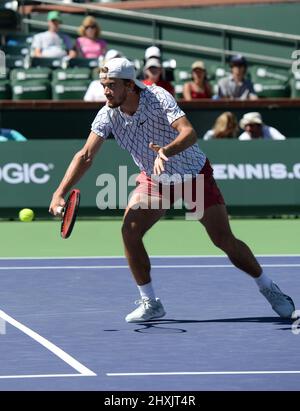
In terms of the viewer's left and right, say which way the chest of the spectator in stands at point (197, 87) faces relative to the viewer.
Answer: facing the viewer

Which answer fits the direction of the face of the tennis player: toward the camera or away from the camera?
toward the camera

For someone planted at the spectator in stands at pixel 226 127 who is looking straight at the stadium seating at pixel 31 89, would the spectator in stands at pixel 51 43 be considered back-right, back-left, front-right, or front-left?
front-right

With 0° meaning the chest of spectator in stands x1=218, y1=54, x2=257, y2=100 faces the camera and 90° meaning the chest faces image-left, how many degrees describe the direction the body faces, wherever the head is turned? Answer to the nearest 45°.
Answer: approximately 0°

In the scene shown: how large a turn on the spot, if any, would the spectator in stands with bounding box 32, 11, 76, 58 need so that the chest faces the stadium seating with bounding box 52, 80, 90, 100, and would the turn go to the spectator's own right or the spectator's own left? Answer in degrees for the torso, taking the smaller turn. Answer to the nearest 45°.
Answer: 0° — they already face it

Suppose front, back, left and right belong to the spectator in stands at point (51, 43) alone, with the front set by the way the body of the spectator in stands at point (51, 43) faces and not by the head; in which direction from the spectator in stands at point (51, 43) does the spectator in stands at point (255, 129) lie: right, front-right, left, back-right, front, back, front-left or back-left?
front-left

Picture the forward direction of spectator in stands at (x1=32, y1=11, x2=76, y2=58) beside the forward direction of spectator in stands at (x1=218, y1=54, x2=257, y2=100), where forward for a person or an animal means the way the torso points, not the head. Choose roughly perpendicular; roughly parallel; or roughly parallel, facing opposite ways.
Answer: roughly parallel
